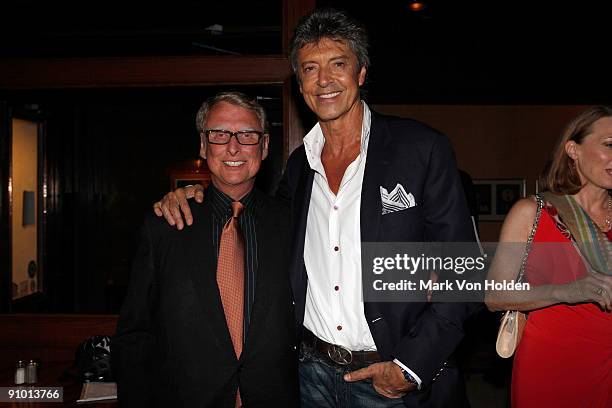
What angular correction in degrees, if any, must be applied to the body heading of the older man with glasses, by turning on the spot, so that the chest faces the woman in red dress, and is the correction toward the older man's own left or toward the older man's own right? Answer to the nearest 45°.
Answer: approximately 90° to the older man's own left

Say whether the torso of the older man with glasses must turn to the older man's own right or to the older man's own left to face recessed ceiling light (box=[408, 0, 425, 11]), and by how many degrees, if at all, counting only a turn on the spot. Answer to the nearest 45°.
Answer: approximately 135° to the older man's own left

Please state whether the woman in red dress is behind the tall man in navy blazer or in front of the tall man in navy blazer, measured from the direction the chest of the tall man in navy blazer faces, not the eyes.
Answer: behind

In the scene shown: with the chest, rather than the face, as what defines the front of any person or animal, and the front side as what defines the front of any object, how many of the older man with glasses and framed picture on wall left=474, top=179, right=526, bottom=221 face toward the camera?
2

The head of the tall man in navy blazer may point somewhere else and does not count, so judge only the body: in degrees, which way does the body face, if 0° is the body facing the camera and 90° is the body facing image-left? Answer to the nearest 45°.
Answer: approximately 45°
